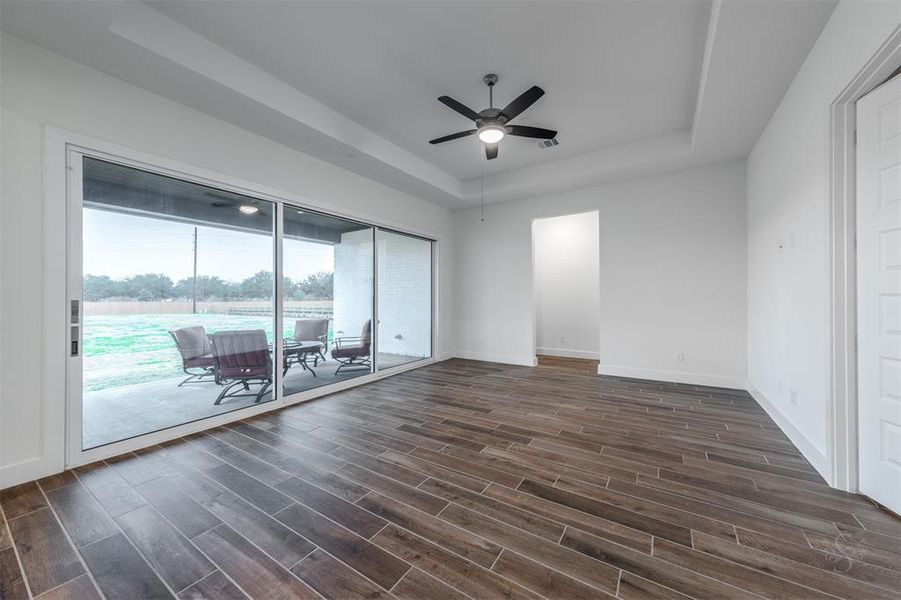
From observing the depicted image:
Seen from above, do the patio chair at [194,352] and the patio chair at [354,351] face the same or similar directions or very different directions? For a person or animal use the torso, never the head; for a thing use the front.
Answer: very different directions

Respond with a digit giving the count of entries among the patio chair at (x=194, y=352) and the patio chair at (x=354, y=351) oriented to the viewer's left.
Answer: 1

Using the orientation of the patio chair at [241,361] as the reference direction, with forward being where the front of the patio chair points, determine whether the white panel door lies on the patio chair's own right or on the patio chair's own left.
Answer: on the patio chair's own right

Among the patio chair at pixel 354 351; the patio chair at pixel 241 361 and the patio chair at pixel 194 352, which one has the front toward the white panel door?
the patio chair at pixel 194 352

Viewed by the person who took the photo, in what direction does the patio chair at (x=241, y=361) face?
facing away from the viewer and to the right of the viewer

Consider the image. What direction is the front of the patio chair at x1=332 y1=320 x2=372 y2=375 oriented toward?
to the viewer's left

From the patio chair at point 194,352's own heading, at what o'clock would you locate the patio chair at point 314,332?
the patio chair at point 314,332 is roughly at 10 o'clock from the patio chair at point 194,352.

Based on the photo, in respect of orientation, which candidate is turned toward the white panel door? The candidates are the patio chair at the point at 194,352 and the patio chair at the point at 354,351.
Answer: the patio chair at the point at 194,352

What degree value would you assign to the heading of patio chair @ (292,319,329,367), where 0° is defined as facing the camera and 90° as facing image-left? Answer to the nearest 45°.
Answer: approximately 45°

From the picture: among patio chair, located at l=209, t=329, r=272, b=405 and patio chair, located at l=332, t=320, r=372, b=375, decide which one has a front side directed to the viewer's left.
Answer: patio chair, located at l=332, t=320, r=372, b=375
